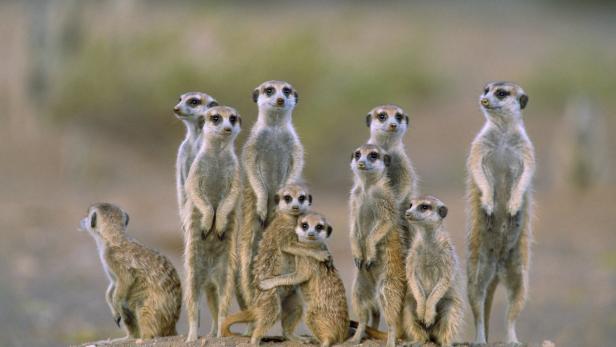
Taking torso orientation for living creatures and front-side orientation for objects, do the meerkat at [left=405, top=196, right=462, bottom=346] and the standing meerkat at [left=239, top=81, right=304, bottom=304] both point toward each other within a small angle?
no

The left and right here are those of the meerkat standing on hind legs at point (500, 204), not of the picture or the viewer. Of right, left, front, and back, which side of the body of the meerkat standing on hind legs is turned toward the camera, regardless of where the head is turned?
front

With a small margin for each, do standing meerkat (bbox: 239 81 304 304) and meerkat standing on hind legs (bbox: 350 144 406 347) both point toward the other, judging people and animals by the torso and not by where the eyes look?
no

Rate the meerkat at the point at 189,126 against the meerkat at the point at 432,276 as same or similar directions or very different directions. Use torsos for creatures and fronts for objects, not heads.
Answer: same or similar directions

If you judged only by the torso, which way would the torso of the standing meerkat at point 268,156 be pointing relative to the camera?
toward the camera

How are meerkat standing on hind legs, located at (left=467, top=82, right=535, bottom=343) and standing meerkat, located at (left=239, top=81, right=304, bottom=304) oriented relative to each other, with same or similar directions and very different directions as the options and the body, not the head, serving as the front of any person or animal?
same or similar directions

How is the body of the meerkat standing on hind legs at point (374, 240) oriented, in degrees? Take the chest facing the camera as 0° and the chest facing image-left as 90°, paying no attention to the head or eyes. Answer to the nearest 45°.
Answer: approximately 45°

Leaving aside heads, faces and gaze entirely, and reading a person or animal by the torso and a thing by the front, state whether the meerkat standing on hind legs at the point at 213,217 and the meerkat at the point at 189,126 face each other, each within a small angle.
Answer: no

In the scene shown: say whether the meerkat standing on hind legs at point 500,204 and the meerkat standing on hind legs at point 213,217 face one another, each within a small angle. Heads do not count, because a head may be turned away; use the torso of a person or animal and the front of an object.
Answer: no

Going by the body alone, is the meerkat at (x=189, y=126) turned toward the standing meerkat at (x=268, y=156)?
no

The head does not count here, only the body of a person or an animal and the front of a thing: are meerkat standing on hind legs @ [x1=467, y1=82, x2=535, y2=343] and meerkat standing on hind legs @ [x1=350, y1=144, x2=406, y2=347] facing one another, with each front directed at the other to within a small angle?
no

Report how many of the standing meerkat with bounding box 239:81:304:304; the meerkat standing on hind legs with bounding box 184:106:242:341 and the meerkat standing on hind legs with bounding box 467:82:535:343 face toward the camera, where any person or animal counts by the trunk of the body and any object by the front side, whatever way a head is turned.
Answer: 3

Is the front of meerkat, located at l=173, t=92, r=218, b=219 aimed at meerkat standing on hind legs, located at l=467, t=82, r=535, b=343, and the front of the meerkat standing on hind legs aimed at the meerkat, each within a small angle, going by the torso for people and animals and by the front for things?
no

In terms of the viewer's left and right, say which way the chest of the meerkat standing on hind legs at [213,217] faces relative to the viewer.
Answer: facing the viewer
